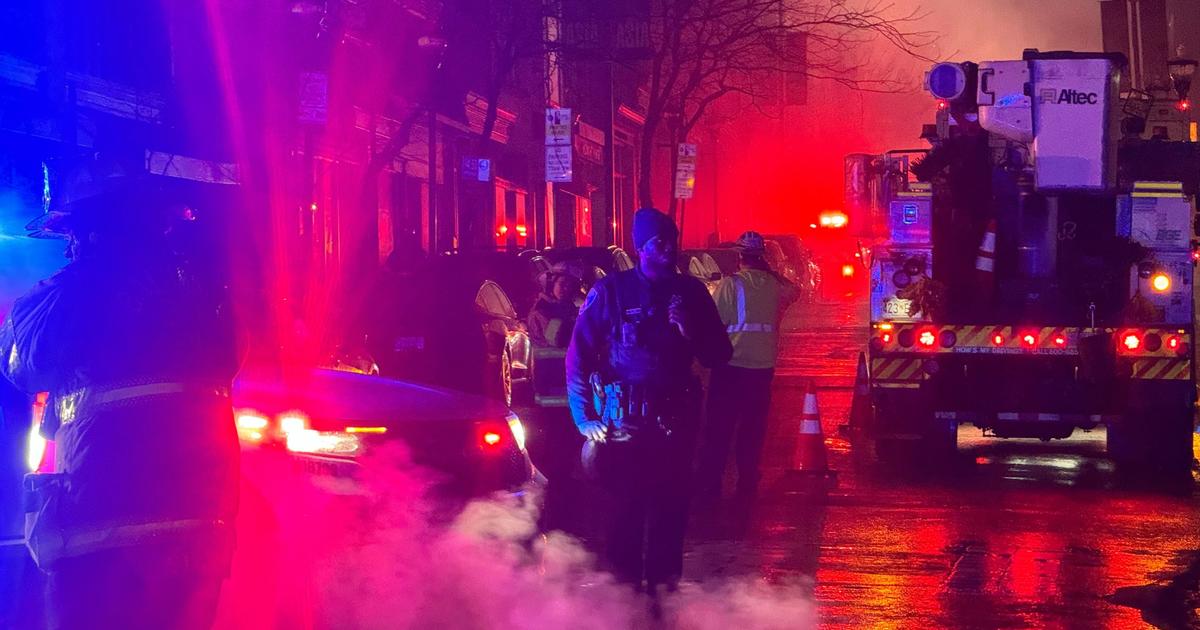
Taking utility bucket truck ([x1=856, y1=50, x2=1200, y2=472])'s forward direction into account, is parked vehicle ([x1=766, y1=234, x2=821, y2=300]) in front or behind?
in front

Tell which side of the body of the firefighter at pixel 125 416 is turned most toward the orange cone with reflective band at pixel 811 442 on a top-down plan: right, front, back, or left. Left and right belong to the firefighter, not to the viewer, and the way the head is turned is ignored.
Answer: right

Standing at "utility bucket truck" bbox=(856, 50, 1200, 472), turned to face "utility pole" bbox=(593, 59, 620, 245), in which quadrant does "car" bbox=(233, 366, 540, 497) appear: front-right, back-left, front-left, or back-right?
back-left

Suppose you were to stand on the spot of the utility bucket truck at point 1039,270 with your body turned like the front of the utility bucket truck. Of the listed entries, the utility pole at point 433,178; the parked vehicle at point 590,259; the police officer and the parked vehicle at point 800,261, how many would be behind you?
1

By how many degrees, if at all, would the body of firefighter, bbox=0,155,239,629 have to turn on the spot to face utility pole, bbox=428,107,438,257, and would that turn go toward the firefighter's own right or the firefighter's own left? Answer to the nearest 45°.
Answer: approximately 45° to the firefighter's own right

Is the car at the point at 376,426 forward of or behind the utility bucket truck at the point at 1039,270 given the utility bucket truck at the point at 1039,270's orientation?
behind

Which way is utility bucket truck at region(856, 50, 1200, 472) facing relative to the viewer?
away from the camera

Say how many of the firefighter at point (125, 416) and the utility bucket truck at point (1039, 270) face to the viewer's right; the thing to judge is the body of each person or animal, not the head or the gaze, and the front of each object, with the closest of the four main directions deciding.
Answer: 0

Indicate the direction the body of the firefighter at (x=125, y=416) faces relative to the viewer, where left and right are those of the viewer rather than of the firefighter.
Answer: facing away from the viewer and to the left of the viewer

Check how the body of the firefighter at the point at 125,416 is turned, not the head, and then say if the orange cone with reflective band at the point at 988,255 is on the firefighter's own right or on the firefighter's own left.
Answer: on the firefighter's own right

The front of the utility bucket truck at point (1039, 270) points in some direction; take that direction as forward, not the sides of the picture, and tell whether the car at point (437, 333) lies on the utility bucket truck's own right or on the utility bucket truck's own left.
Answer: on the utility bucket truck's own left

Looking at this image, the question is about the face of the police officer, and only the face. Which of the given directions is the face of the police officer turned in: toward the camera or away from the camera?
toward the camera

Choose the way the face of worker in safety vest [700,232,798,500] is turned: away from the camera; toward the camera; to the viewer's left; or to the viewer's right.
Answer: away from the camera

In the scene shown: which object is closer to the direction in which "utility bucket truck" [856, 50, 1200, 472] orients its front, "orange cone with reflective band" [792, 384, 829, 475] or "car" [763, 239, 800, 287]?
the car
